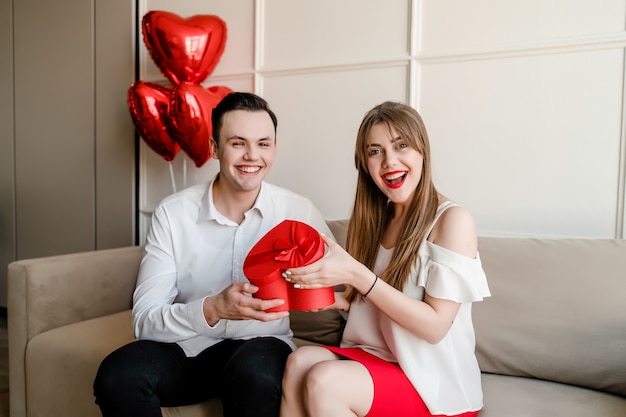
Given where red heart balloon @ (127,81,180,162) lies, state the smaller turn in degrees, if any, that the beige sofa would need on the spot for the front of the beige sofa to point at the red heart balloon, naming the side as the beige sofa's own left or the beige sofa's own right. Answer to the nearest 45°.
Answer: approximately 135° to the beige sofa's own right

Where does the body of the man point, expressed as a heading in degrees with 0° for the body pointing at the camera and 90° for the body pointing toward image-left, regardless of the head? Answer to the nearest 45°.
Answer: approximately 0°

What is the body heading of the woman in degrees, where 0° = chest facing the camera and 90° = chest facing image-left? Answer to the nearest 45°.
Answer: approximately 45°

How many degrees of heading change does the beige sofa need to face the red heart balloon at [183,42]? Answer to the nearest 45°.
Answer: approximately 135° to its right

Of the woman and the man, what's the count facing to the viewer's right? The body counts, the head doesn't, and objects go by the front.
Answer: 0

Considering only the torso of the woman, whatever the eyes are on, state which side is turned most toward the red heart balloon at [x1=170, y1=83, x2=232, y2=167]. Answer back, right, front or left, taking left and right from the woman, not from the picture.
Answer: right

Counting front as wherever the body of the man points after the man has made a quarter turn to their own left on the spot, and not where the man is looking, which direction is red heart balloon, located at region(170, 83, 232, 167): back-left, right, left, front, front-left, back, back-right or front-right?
left

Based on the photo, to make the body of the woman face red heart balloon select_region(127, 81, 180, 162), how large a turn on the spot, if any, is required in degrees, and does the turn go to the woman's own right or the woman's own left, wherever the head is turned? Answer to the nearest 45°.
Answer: approximately 90° to the woman's own right
